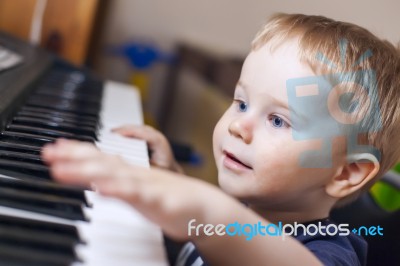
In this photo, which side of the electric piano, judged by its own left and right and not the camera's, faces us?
right

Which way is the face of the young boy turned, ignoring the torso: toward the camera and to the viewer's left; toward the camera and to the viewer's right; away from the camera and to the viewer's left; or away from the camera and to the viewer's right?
toward the camera and to the viewer's left
